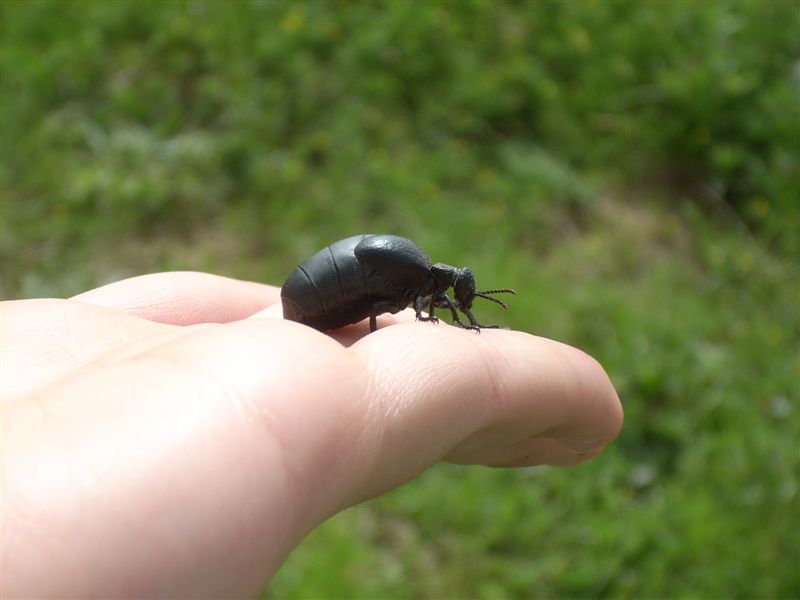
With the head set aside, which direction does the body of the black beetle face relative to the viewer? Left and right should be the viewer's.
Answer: facing to the right of the viewer
